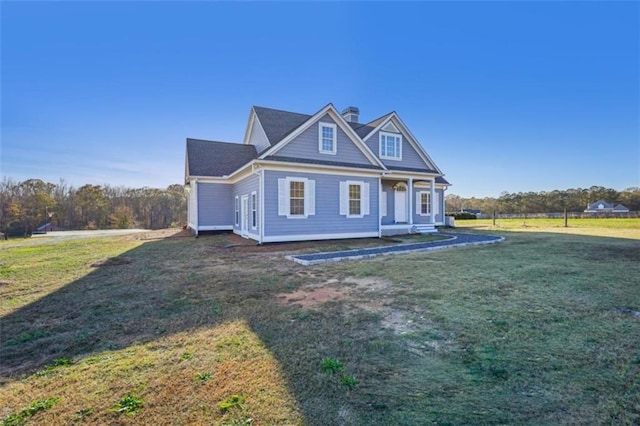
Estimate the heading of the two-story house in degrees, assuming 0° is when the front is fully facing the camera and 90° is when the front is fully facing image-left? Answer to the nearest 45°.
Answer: approximately 315°
